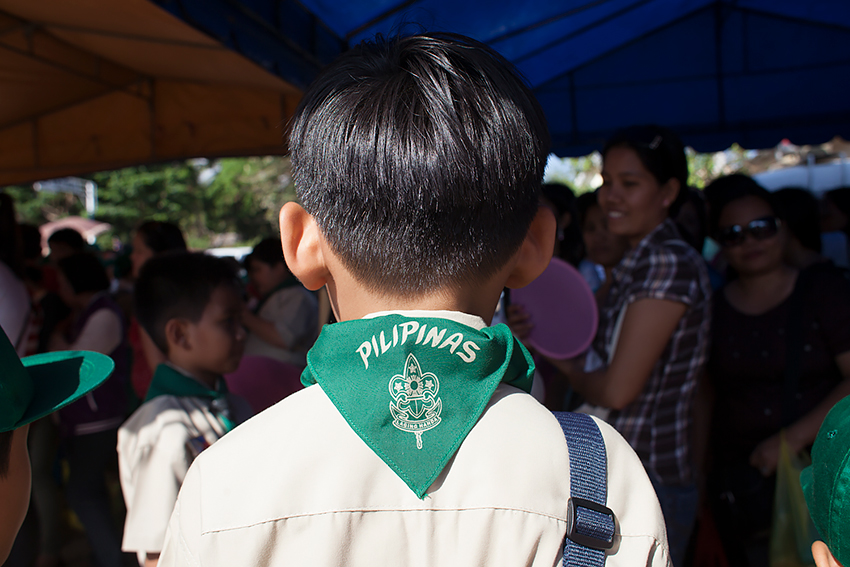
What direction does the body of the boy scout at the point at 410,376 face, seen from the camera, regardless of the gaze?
away from the camera

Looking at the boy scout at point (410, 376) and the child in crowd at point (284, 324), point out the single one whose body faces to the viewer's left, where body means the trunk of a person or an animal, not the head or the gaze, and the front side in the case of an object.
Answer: the child in crowd

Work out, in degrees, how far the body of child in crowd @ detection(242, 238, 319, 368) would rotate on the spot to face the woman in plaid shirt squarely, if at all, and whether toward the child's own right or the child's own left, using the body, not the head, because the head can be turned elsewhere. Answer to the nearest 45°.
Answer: approximately 135° to the child's own left

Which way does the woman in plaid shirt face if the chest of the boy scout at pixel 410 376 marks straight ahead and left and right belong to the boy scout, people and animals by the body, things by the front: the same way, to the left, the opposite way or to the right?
to the left

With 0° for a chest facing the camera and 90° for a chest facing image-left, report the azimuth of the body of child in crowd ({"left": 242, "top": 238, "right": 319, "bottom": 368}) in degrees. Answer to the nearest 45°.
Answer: approximately 90°
